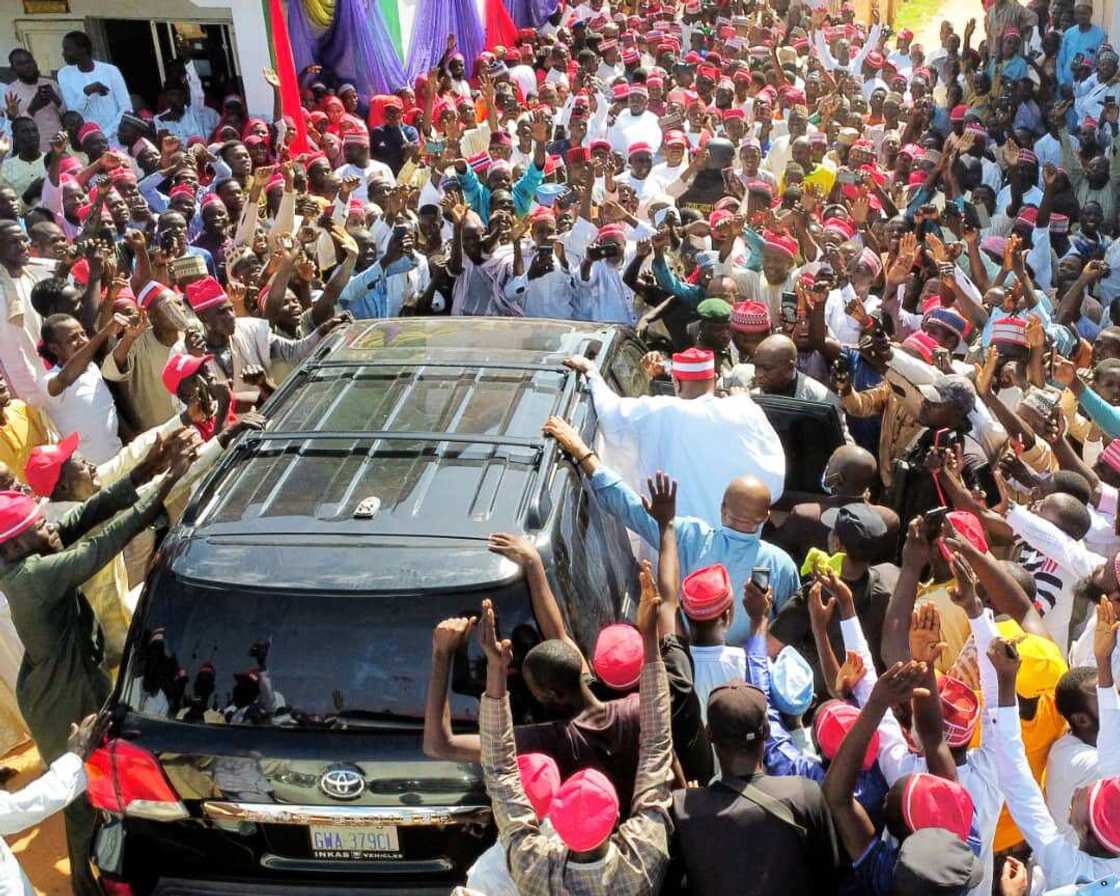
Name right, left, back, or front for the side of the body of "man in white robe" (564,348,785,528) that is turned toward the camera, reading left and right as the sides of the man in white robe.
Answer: back

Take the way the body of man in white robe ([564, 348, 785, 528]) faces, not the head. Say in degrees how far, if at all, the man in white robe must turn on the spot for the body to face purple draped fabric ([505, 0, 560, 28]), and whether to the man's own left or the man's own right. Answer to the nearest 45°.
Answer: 0° — they already face it

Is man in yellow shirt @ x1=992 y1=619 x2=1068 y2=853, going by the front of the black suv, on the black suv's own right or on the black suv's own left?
on the black suv's own right

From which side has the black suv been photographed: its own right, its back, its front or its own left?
back

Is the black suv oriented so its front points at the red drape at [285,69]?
yes

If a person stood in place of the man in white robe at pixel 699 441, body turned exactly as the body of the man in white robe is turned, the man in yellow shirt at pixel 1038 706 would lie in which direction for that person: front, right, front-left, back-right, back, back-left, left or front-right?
back-right
